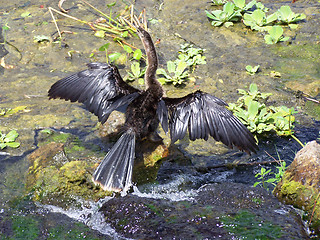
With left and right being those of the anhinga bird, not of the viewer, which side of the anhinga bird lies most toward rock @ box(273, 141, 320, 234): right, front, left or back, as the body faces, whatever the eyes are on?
right

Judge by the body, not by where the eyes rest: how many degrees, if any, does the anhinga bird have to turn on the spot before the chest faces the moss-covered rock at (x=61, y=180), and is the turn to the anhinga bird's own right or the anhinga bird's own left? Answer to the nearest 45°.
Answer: approximately 180°

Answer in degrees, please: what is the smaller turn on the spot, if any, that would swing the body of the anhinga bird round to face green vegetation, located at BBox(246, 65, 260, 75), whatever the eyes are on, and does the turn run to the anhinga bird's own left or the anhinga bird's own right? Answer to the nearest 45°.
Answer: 0° — it already faces it

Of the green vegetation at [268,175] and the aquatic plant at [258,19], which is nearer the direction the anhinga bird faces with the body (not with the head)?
the aquatic plant

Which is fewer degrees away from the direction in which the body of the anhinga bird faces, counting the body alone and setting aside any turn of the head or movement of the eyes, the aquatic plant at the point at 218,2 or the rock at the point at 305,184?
the aquatic plant

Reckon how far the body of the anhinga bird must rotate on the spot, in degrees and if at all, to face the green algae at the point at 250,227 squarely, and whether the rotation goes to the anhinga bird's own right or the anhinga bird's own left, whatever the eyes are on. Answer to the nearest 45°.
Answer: approximately 90° to the anhinga bird's own right

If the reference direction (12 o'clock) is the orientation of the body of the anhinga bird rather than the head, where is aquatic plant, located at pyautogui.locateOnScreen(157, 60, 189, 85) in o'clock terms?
The aquatic plant is roughly at 11 o'clock from the anhinga bird.

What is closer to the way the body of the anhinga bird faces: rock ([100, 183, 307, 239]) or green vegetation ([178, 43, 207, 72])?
the green vegetation

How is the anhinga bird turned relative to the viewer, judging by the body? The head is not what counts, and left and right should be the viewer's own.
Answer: facing away from the viewer and to the right of the viewer
